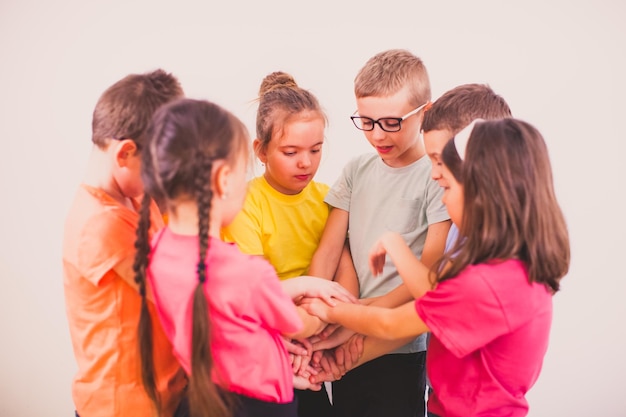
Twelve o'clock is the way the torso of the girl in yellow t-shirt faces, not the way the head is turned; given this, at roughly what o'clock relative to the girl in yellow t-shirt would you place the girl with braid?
The girl with braid is roughly at 2 o'clock from the girl in yellow t-shirt.

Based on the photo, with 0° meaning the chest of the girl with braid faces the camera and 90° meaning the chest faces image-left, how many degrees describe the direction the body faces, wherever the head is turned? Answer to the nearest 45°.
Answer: approximately 225°

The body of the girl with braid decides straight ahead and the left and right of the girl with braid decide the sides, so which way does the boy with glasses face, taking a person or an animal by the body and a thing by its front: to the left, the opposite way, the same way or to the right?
the opposite way

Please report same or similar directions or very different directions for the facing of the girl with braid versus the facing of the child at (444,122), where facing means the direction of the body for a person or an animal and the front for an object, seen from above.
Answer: very different directions

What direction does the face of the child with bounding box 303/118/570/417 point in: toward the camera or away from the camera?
away from the camera

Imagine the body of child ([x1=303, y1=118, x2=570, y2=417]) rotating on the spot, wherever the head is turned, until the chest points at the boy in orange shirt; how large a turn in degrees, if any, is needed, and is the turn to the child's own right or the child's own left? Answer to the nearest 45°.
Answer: approximately 45° to the child's own left

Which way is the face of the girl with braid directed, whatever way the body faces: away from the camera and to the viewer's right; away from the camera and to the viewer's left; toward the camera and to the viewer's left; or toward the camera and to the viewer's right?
away from the camera and to the viewer's right

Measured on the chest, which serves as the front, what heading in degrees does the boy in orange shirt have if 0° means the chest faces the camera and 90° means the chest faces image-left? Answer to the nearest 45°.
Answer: approximately 270°
